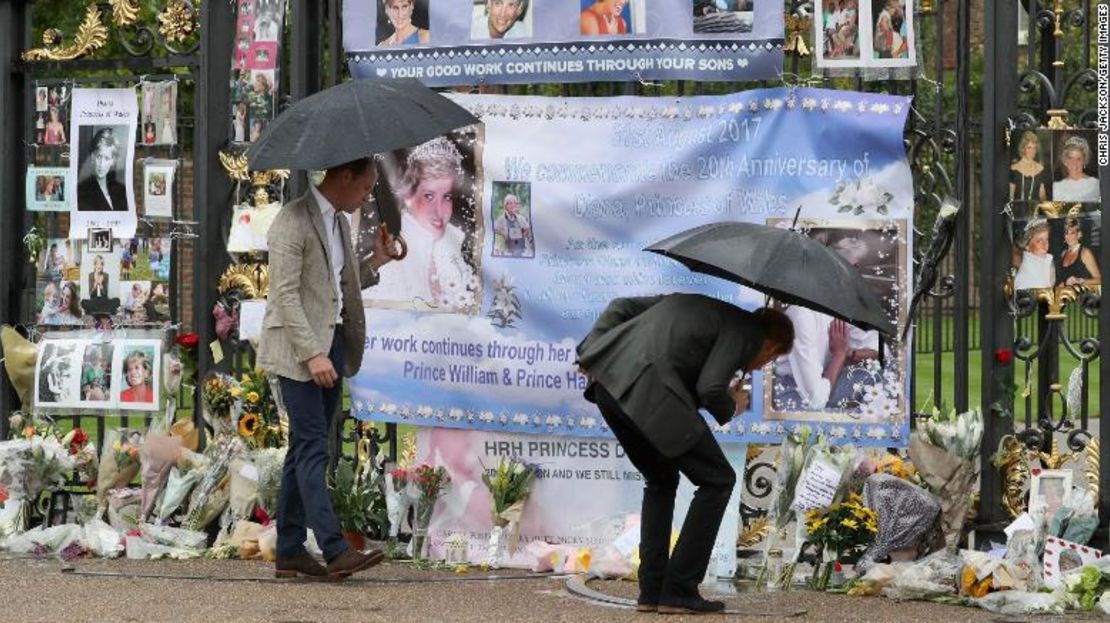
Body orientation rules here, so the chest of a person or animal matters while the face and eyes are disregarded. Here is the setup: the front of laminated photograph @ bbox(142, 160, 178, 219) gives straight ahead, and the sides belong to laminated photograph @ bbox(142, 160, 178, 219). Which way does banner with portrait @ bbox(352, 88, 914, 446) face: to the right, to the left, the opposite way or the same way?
the same way

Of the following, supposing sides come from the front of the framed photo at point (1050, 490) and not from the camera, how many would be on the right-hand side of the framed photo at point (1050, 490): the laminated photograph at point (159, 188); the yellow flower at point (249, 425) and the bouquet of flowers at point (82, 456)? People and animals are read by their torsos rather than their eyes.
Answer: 3

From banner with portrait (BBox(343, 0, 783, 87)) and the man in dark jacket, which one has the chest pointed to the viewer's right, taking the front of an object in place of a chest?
the man in dark jacket

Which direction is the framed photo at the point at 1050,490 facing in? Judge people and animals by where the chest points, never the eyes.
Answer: toward the camera

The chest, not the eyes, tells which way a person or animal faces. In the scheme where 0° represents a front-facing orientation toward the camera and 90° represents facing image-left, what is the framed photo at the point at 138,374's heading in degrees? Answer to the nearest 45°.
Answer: approximately 0°

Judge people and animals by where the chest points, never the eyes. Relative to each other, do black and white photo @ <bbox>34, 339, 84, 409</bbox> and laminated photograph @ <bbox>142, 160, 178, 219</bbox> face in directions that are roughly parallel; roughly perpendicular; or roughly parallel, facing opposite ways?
roughly parallel

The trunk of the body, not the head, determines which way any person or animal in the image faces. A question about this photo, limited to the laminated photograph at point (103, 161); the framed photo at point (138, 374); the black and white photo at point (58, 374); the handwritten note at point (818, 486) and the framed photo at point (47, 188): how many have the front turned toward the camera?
5

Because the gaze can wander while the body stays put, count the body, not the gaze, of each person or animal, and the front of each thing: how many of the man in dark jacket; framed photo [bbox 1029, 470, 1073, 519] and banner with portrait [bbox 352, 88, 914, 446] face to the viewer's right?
1

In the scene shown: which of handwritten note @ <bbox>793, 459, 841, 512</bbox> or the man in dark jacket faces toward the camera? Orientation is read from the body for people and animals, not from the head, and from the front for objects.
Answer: the handwritten note

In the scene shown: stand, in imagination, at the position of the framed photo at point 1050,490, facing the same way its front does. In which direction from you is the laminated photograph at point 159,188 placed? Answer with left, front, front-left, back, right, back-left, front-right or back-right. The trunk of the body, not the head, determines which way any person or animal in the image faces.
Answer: right

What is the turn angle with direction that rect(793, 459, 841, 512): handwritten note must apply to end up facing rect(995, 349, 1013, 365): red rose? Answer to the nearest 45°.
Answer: approximately 90° to its left

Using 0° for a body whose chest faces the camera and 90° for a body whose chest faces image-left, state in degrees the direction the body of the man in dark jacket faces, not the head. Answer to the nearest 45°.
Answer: approximately 270°

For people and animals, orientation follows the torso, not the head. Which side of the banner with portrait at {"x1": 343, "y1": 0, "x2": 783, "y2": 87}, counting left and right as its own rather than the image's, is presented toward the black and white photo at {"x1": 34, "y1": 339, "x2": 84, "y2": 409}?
right

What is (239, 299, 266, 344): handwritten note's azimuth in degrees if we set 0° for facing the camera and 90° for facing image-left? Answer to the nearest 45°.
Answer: approximately 0°
